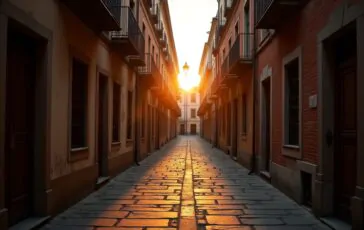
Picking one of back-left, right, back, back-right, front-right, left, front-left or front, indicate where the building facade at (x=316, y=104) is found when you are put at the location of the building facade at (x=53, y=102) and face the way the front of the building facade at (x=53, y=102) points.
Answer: front

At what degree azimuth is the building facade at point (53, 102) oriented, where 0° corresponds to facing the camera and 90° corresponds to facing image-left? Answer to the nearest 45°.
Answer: approximately 270°
